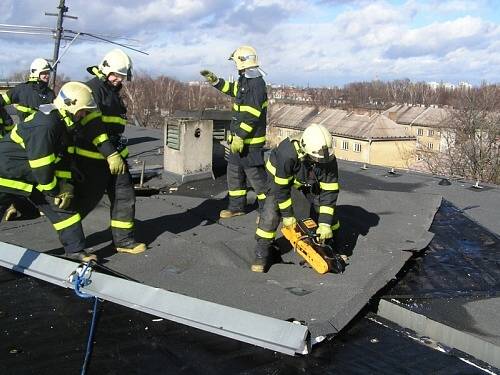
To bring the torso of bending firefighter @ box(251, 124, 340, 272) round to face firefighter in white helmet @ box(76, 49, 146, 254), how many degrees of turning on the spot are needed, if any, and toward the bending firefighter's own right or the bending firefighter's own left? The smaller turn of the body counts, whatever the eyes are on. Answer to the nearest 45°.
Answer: approximately 135° to the bending firefighter's own right

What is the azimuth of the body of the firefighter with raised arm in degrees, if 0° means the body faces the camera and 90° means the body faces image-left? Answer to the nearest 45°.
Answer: approximately 90°

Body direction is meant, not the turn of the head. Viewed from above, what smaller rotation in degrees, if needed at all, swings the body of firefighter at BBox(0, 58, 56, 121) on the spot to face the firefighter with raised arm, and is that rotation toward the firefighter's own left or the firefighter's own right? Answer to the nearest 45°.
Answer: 0° — they already face them

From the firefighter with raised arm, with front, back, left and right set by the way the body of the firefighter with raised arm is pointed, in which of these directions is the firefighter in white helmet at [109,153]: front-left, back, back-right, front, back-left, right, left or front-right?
front-left

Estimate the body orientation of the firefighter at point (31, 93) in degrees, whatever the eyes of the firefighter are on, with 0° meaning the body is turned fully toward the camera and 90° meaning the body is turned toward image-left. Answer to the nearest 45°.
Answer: approximately 315°

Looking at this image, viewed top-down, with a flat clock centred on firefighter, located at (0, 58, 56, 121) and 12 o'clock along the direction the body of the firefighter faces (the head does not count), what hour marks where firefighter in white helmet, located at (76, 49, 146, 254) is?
The firefighter in white helmet is roughly at 1 o'clock from the firefighter.

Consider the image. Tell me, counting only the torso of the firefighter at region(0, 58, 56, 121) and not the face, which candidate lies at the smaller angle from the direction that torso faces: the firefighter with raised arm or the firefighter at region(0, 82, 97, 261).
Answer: the firefighter with raised arm

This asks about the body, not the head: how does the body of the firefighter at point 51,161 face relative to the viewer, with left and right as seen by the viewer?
facing to the right of the viewer

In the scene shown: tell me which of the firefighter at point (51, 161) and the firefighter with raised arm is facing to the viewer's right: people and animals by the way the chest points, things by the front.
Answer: the firefighter

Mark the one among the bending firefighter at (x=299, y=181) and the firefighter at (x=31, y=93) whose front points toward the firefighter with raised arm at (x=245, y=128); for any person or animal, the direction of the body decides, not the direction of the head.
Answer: the firefighter

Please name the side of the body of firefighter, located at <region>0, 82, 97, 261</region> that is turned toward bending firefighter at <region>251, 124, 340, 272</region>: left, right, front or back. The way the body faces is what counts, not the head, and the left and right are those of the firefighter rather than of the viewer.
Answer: front

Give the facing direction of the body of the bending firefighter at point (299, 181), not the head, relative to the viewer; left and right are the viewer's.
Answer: facing the viewer and to the right of the viewer

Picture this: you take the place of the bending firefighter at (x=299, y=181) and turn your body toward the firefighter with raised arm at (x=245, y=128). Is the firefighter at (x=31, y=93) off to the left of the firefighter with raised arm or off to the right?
left
